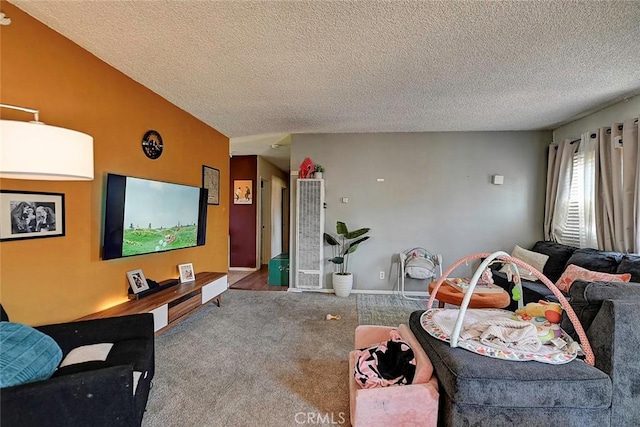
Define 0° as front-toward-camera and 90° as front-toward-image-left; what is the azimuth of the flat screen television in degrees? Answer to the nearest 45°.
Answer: approximately 315°

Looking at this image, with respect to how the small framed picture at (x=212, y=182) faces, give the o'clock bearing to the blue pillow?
The blue pillow is roughly at 2 o'clock from the small framed picture.

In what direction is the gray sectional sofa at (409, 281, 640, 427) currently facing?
to the viewer's left

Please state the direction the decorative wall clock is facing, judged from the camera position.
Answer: facing the viewer and to the right of the viewer

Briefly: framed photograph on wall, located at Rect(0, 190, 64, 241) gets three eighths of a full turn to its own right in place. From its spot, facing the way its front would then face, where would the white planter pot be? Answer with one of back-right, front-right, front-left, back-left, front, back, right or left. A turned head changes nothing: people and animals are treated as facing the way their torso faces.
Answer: back

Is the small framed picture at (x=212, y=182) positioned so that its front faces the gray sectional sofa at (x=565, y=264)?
yes

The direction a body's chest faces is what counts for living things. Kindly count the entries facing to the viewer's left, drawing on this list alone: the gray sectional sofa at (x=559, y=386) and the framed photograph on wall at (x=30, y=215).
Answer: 1

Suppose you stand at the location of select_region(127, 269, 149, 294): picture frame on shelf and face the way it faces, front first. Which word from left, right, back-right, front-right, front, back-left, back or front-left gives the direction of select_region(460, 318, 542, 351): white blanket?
front

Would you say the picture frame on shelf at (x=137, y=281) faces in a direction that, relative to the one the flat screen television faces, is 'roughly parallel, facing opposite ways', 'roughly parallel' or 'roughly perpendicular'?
roughly parallel

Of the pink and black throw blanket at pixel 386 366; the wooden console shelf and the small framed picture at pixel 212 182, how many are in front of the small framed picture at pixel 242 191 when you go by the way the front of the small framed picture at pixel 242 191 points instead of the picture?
3

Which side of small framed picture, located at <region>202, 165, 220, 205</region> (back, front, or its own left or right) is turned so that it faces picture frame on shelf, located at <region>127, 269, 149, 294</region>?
right

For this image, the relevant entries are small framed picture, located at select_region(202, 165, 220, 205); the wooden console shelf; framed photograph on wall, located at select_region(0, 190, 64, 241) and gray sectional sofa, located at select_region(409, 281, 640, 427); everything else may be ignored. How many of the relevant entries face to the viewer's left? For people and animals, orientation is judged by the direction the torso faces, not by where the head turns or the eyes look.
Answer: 1

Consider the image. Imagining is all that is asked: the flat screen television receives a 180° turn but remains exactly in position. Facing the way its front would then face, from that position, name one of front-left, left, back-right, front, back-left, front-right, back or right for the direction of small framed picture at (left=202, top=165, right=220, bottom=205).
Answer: right

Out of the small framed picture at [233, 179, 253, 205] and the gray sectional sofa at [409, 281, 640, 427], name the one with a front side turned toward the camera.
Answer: the small framed picture

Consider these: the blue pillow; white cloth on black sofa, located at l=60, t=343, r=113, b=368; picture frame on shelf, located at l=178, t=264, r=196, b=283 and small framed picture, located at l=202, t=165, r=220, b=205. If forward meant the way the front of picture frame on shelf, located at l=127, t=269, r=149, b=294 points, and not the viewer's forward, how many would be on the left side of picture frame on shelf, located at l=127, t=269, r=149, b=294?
2

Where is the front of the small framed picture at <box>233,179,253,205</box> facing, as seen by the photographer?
facing the viewer
